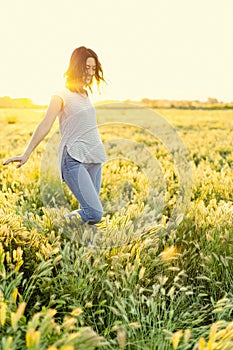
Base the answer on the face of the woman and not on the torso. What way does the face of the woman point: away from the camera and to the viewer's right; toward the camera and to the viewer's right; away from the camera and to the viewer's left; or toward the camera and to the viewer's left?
toward the camera and to the viewer's right

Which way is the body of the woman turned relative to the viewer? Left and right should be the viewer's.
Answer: facing the viewer and to the right of the viewer
